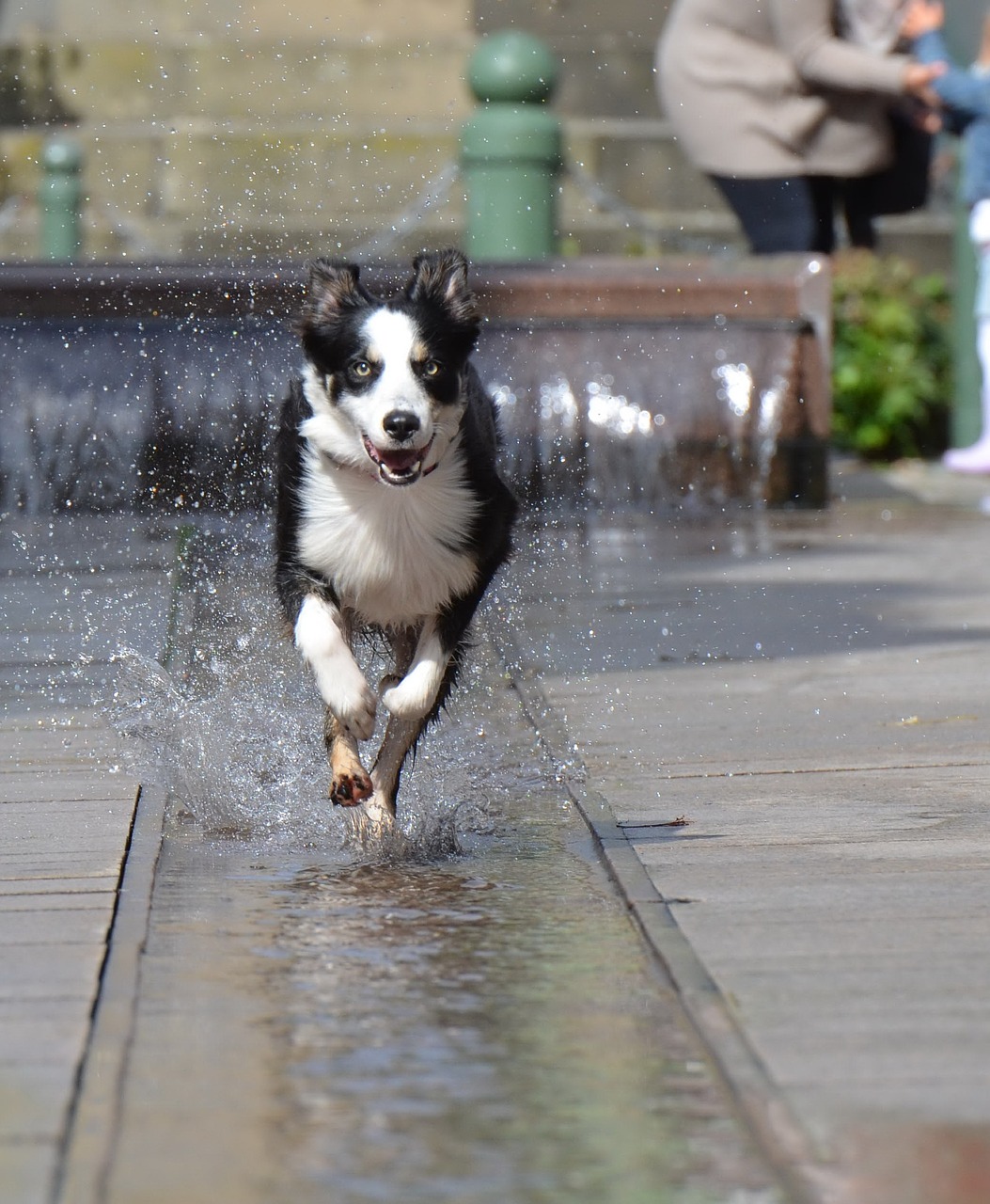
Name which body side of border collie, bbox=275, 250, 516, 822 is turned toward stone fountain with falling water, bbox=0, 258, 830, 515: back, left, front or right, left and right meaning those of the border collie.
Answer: back

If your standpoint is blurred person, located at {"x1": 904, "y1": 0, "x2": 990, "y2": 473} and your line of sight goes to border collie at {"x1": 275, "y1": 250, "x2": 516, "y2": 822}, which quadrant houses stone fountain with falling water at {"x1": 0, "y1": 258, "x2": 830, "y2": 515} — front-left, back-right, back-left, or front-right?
front-right

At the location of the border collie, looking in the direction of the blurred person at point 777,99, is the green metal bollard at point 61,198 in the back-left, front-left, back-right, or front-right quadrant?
front-left

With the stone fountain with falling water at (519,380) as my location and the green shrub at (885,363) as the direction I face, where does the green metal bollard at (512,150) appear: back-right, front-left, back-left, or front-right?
front-left

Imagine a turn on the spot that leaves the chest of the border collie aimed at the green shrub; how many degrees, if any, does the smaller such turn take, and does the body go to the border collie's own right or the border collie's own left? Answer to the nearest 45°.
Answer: approximately 180°

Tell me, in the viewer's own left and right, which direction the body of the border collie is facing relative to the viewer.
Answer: facing the viewer

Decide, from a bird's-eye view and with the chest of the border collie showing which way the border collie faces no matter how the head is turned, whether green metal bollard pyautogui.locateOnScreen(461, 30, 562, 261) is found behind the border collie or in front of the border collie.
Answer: behind

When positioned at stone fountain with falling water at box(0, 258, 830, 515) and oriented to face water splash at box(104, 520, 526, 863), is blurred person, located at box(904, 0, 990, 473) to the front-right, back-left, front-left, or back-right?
back-left

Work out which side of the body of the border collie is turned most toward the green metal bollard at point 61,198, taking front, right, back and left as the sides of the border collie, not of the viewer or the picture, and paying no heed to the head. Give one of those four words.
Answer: back

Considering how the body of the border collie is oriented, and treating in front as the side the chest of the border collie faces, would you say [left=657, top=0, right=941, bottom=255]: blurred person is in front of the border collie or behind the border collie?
behind
